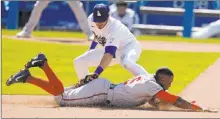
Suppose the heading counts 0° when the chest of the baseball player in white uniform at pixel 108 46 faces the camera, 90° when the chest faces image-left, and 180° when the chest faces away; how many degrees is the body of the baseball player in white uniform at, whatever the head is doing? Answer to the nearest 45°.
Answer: approximately 45°

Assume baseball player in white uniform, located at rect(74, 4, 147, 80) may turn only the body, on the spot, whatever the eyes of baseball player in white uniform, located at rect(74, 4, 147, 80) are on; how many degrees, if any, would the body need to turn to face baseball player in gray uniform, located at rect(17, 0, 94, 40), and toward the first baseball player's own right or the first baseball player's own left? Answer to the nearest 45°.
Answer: approximately 135° to the first baseball player's own right
